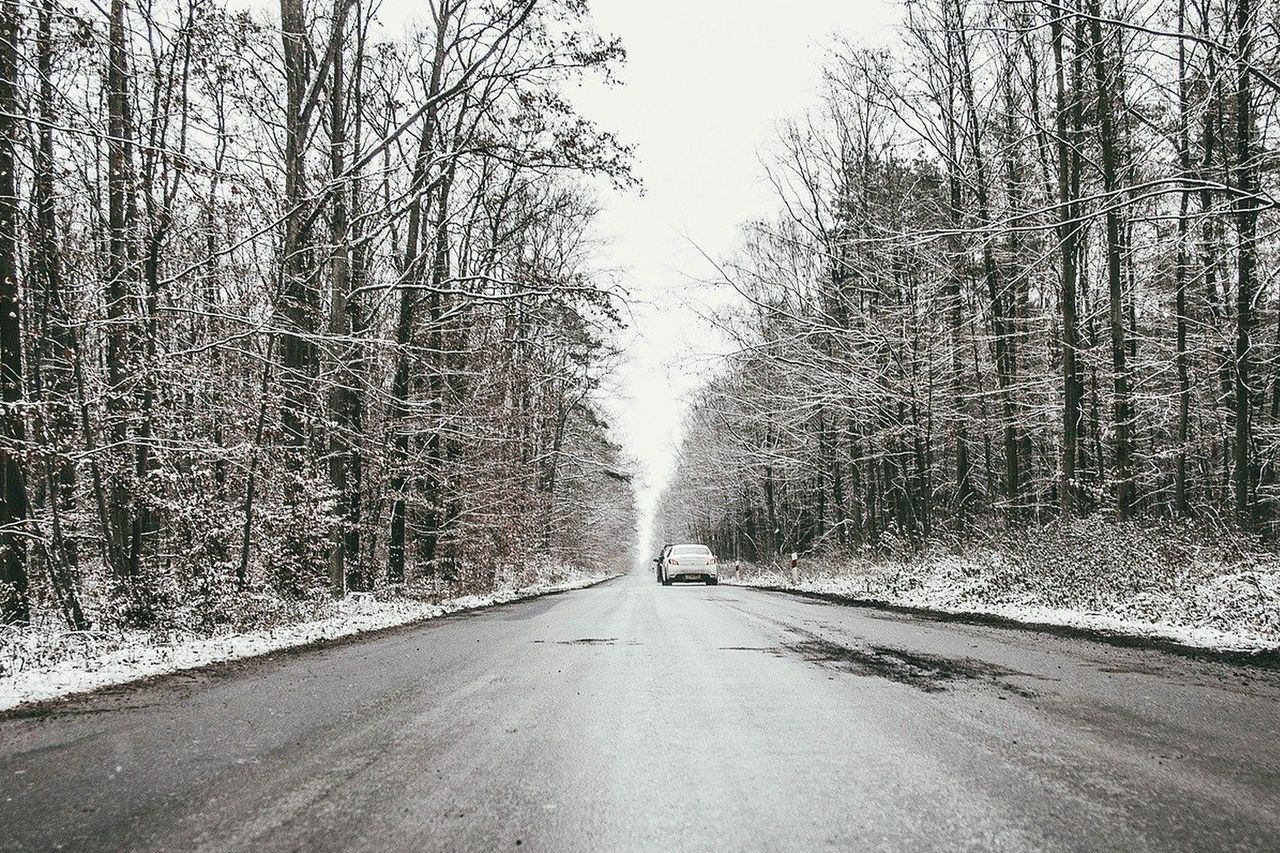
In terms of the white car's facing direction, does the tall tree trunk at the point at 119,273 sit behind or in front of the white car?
behind

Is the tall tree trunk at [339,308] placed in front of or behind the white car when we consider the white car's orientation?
behind

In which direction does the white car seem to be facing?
away from the camera

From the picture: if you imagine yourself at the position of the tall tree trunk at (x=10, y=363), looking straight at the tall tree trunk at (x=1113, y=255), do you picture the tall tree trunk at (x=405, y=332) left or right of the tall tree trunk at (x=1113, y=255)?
left
